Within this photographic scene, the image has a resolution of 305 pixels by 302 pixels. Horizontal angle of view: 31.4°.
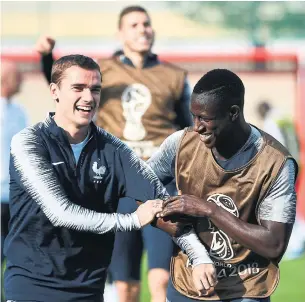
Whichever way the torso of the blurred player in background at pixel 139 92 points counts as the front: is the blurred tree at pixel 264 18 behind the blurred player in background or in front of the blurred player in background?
behind

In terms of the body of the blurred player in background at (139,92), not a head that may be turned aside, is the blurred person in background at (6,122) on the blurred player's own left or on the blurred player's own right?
on the blurred player's own right

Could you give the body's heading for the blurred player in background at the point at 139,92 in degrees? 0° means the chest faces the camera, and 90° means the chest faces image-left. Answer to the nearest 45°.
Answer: approximately 0°

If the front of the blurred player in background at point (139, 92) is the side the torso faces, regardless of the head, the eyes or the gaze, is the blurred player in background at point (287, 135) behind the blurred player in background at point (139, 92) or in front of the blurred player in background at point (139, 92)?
behind
